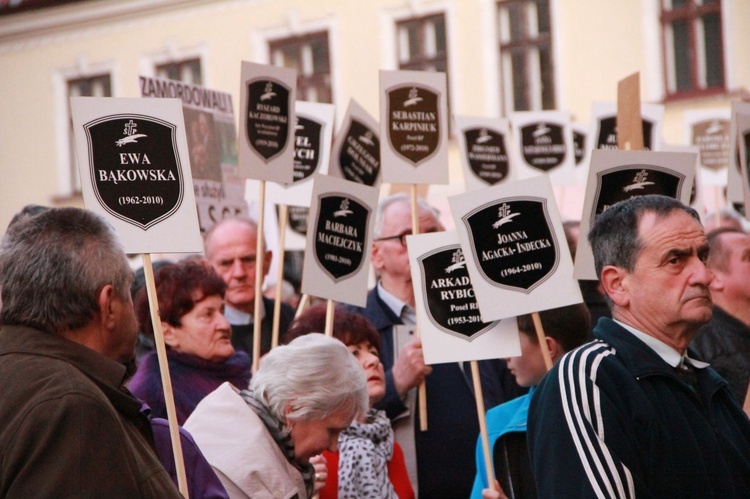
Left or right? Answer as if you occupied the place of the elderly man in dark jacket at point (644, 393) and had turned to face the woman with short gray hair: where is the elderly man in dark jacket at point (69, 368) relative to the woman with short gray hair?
left

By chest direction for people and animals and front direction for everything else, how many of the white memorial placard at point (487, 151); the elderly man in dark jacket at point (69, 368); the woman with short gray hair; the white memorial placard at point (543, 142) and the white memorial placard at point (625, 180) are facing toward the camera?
3

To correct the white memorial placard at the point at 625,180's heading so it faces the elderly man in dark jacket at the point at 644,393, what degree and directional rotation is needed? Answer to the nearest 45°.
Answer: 0° — it already faces them

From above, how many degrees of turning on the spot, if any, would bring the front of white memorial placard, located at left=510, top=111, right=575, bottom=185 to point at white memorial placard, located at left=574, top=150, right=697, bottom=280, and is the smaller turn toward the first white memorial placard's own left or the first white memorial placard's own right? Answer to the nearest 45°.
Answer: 0° — it already faces it

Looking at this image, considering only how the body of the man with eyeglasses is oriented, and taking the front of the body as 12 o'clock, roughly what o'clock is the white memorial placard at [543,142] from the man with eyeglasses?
The white memorial placard is roughly at 8 o'clock from the man with eyeglasses.

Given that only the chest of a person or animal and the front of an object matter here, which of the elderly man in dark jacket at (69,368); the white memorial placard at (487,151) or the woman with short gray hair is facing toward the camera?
the white memorial placard

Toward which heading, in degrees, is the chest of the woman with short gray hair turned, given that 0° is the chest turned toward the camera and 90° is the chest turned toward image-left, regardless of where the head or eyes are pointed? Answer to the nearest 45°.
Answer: approximately 270°

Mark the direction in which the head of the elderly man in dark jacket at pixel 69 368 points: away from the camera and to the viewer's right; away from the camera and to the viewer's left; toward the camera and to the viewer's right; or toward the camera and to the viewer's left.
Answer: away from the camera and to the viewer's right
